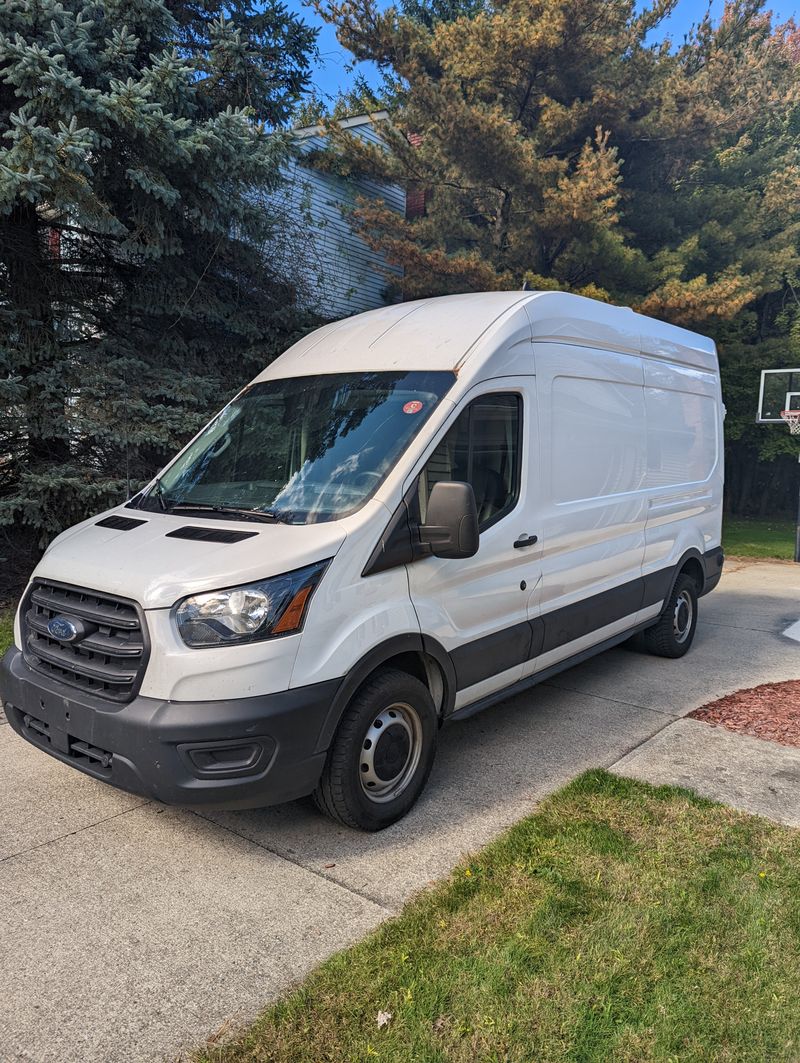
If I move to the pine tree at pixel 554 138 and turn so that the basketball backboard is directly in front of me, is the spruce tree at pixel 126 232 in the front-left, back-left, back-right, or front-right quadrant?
back-right

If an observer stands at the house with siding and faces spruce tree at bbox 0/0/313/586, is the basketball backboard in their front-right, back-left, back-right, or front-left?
back-left

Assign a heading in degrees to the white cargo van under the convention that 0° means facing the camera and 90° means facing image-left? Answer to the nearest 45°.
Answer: approximately 45°

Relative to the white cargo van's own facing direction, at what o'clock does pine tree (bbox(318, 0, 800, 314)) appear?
The pine tree is roughly at 5 o'clock from the white cargo van.

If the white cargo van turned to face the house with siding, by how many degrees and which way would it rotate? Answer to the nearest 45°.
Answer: approximately 135° to its right

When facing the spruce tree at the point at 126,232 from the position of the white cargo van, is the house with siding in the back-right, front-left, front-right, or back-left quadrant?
front-right

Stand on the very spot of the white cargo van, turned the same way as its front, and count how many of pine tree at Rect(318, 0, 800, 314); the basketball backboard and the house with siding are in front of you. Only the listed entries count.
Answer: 0

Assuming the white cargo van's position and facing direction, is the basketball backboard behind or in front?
behind

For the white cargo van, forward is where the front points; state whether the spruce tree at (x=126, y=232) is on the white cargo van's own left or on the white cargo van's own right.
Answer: on the white cargo van's own right
